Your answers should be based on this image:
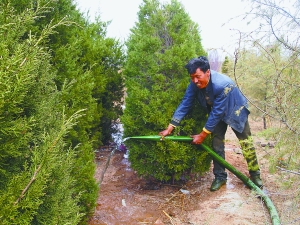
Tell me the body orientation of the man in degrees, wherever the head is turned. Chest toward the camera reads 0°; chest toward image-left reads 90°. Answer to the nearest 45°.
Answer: approximately 45°

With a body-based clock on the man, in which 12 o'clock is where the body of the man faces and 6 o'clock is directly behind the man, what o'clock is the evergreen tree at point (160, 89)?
The evergreen tree is roughly at 2 o'clock from the man.

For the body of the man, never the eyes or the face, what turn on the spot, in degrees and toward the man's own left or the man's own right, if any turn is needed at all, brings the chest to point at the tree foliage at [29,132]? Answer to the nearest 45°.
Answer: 0° — they already face it

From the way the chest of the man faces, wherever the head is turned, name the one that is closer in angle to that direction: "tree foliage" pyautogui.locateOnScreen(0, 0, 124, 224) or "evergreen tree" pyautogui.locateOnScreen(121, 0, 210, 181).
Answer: the tree foliage
